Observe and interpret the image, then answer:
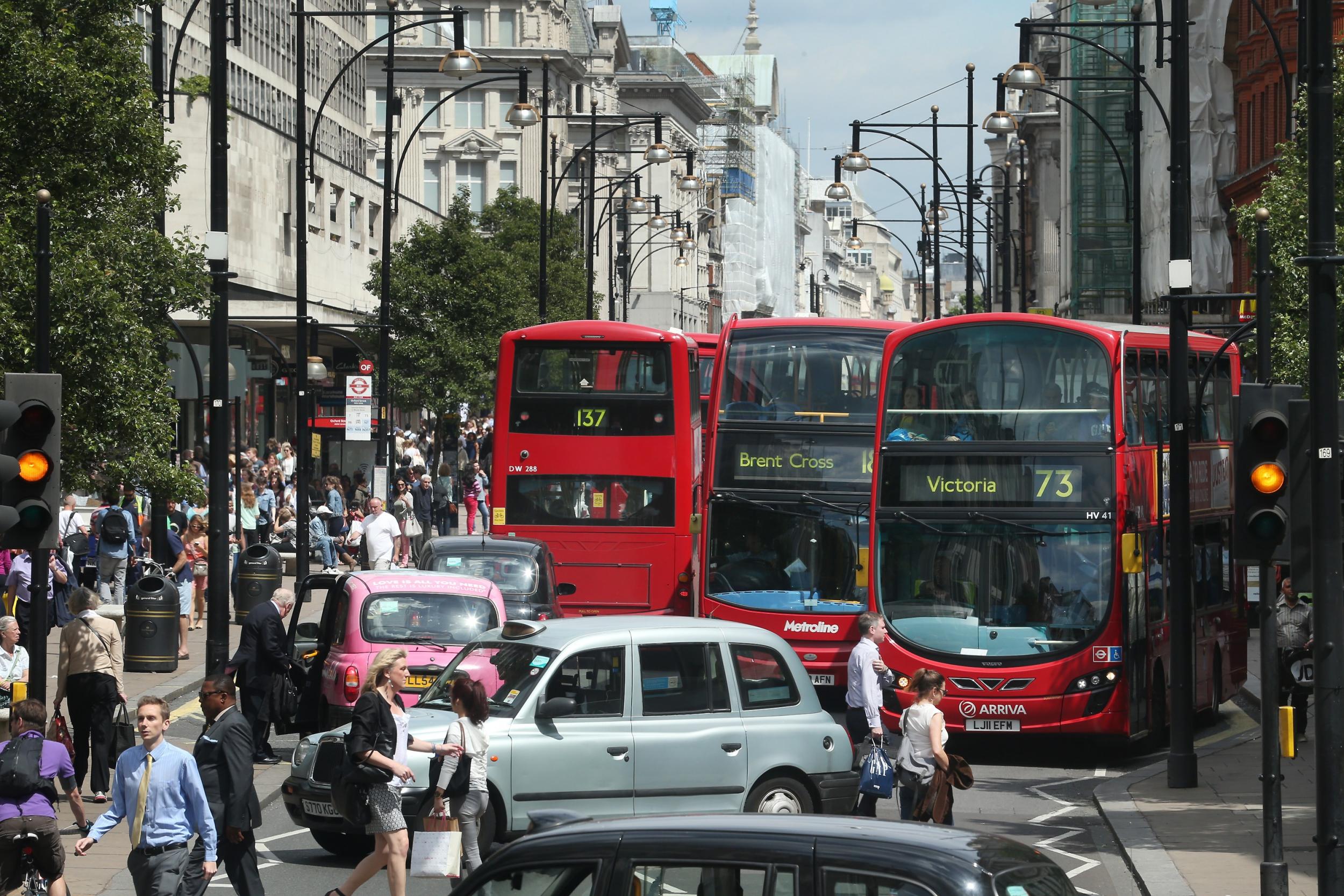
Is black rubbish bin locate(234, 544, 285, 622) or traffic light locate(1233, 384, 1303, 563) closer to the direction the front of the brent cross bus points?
the traffic light

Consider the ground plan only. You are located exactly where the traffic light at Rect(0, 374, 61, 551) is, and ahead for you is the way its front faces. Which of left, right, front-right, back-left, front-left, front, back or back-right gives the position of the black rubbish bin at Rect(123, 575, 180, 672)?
back

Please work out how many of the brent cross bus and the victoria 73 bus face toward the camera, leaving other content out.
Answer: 2

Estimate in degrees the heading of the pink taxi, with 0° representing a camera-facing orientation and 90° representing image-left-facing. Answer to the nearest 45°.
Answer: approximately 180°

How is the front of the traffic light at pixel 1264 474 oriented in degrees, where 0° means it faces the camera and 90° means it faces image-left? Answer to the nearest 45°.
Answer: approximately 0°
